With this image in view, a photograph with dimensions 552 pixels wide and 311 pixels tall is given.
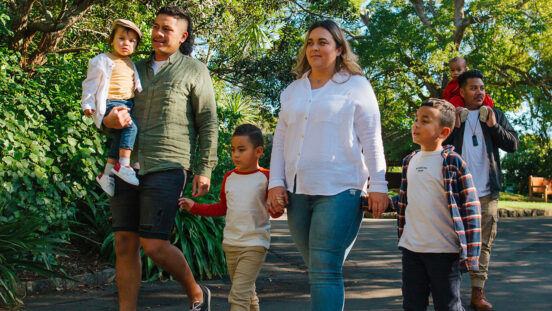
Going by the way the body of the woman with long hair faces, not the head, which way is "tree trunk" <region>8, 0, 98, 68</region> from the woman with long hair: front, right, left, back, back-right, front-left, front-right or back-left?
right

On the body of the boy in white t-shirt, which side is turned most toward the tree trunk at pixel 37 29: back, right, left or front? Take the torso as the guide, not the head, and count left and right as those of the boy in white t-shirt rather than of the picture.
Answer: right

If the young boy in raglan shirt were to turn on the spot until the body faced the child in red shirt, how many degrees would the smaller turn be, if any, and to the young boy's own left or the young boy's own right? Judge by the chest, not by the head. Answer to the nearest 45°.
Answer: approximately 180°

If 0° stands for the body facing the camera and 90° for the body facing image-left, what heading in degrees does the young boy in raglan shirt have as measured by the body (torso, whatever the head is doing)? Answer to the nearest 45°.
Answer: approximately 45°

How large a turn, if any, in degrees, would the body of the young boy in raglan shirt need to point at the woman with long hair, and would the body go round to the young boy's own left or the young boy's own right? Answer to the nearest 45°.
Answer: approximately 90° to the young boy's own left

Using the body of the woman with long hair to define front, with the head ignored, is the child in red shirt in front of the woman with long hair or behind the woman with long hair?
behind

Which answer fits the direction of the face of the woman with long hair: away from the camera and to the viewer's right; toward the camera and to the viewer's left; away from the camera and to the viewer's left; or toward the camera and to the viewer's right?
toward the camera and to the viewer's left

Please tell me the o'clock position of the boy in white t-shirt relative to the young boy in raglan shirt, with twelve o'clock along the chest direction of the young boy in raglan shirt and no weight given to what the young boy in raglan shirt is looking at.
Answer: The boy in white t-shirt is roughly at 8 o'clock from the young boy in raglan shirt.
